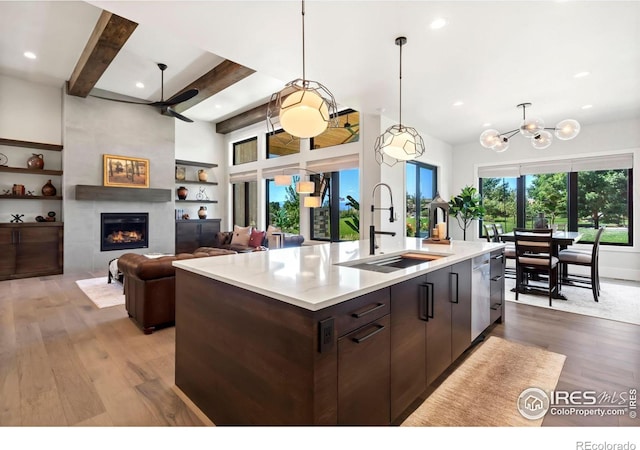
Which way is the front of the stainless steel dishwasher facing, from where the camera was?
facing to the right of the viewer

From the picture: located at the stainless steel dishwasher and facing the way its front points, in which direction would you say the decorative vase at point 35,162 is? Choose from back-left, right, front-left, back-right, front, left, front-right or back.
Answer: back

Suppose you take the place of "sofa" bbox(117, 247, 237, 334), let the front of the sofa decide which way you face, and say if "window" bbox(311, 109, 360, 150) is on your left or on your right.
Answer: on your right

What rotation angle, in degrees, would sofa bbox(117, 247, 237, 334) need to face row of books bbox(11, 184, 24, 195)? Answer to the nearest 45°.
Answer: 0° — it already faces it

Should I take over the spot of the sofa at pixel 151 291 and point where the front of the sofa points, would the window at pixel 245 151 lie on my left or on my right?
on my right

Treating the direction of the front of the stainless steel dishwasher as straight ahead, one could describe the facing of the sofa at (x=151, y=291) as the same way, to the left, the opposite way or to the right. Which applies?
the opposite way

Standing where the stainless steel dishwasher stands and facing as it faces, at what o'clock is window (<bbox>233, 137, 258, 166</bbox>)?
The window is roughly at 7 o'clock from the stainless steel dishwasher.

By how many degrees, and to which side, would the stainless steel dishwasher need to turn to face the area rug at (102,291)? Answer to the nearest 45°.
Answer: approximately 180°

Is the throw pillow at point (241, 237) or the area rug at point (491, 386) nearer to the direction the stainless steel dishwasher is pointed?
the area rug

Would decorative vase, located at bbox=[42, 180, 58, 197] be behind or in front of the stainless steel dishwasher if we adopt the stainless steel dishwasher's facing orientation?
behind

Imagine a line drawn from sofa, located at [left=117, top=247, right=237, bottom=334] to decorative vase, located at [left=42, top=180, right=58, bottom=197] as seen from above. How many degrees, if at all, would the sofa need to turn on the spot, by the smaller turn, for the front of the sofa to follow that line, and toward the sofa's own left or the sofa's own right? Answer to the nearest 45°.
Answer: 0° — it already faces it

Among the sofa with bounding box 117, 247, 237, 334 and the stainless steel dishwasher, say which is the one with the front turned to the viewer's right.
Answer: the stainless steel dishwasher

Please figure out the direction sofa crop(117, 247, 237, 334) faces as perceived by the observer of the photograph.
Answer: facing away from the viewer and to the left of the viewer

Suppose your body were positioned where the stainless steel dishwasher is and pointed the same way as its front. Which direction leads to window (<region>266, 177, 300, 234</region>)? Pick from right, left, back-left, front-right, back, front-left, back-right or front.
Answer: back-left

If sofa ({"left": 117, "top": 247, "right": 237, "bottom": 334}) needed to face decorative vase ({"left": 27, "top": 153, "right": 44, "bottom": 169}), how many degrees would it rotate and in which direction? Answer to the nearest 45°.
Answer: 0° — it already faces it

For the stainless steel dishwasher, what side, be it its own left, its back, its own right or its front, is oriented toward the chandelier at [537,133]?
left
